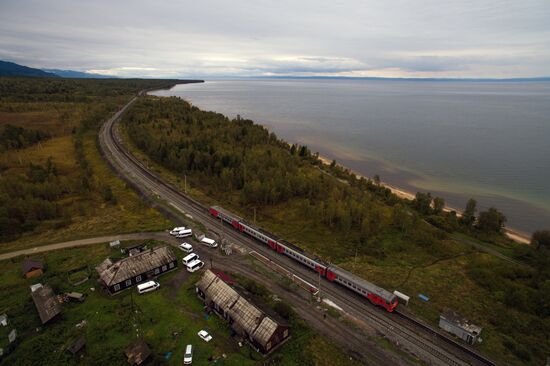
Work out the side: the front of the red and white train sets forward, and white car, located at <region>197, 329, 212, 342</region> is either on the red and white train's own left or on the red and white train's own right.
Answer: on the red and white train's own right

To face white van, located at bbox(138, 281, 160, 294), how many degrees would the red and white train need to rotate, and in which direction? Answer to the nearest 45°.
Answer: approximately 135° to its right

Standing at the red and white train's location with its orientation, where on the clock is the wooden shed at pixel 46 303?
The wooden shed is roughly at 4 o'clock from the red and white train.

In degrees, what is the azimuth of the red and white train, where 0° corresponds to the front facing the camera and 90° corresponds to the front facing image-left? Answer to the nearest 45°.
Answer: approximately 315°

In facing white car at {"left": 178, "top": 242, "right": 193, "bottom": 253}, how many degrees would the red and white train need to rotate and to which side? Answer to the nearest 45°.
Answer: approximately 135° to its right

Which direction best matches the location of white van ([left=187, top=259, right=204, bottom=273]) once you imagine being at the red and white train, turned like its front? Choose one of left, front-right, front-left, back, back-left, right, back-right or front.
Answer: back-right

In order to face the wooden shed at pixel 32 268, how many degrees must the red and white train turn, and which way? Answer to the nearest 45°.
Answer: approximately 135° to its right

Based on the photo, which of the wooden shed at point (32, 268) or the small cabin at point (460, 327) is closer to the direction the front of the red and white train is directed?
the small cabin

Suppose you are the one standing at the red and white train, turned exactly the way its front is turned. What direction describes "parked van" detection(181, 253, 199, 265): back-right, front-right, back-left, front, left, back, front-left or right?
back-right
